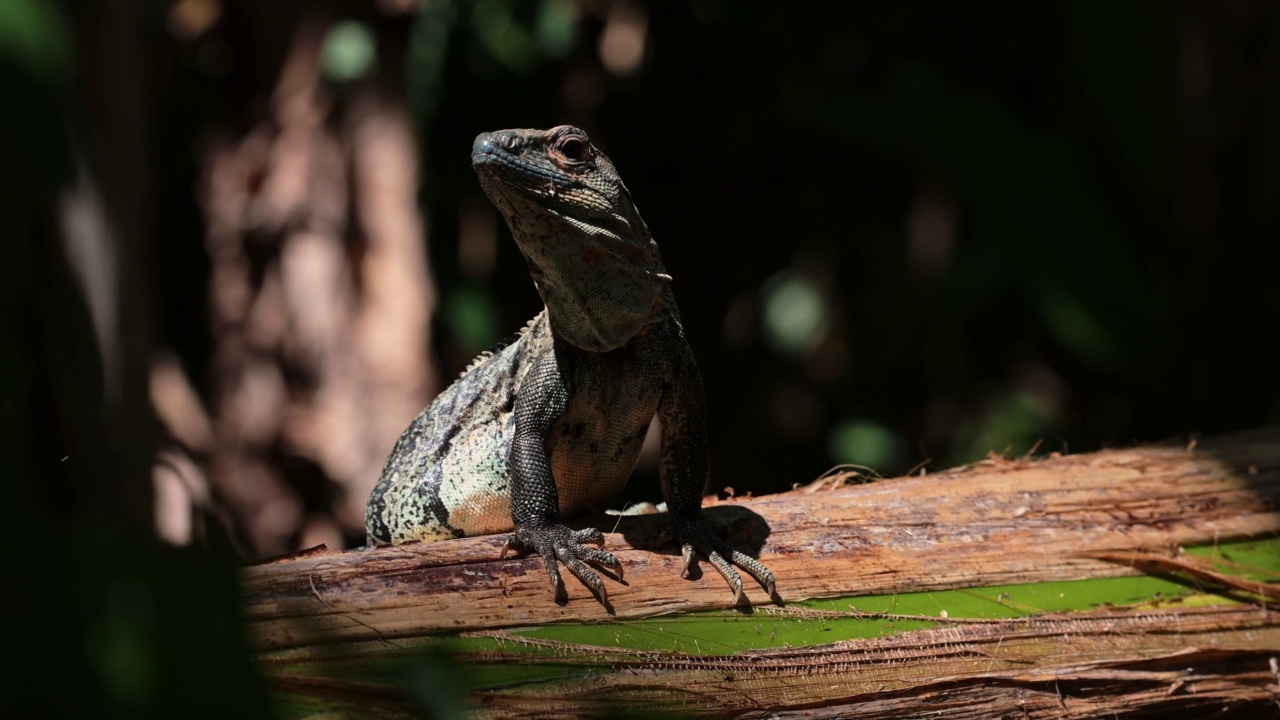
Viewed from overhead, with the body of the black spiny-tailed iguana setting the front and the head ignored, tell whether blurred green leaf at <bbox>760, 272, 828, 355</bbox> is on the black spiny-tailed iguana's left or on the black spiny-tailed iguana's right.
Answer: on the black spiny-tailed iguana's left

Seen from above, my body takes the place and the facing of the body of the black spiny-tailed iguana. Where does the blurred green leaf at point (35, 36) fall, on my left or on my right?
on my right

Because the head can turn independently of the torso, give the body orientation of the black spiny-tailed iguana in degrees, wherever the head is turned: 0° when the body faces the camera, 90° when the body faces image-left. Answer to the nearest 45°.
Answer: approximately 315°

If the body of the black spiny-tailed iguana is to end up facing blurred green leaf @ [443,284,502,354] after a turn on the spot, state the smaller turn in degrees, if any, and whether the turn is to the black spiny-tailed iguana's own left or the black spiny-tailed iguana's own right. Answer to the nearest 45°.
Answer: approximately 135° to the black spiny-tailed iguana's own left

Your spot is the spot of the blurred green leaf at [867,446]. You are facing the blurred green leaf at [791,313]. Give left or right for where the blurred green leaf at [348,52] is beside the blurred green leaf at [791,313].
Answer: left

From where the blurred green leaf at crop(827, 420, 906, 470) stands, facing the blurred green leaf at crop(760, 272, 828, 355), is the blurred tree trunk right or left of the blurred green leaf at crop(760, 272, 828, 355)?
left

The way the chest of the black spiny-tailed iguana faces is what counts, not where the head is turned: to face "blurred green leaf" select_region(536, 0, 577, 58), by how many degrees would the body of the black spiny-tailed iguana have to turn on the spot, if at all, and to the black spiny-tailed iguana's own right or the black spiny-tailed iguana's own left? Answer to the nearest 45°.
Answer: approximately 135° to the black spiny-tailed iguana's own left

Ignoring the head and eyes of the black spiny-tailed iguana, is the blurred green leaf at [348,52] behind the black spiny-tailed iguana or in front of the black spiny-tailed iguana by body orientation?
behind

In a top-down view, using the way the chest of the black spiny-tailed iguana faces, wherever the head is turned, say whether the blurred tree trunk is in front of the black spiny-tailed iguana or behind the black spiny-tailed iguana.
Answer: behind
